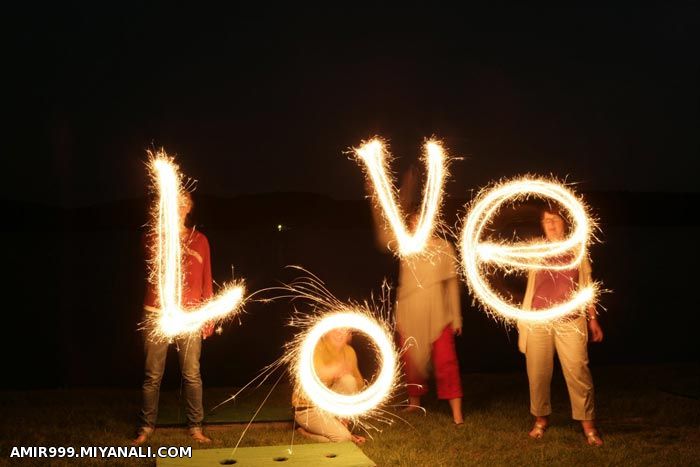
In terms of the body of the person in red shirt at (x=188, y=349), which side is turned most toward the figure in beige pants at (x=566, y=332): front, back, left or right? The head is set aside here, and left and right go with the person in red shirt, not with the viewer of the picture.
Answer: left

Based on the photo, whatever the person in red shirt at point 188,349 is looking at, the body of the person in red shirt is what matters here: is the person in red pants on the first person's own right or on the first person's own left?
on the first person's own left

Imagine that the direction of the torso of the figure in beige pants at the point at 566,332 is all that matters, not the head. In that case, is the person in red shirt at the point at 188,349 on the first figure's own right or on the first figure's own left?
on the first figure's own right

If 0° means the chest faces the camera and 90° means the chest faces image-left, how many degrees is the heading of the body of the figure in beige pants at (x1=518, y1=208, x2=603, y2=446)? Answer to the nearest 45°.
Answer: approximately 0°

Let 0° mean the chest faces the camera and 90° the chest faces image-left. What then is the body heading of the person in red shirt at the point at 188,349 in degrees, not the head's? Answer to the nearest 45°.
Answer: approximately 0°

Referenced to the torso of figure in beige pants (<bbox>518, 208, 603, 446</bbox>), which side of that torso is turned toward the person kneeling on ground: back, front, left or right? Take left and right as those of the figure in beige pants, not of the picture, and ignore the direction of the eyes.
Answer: right

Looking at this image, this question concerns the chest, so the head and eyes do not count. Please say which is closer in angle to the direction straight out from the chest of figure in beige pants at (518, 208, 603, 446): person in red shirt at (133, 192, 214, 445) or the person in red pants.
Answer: the person in red shirt

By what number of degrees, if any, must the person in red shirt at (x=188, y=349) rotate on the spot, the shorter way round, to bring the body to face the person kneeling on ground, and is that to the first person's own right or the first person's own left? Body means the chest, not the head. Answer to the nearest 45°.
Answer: approximately 90° to the first person's own left

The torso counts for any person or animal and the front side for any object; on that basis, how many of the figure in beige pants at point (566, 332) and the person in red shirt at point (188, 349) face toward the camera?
2
